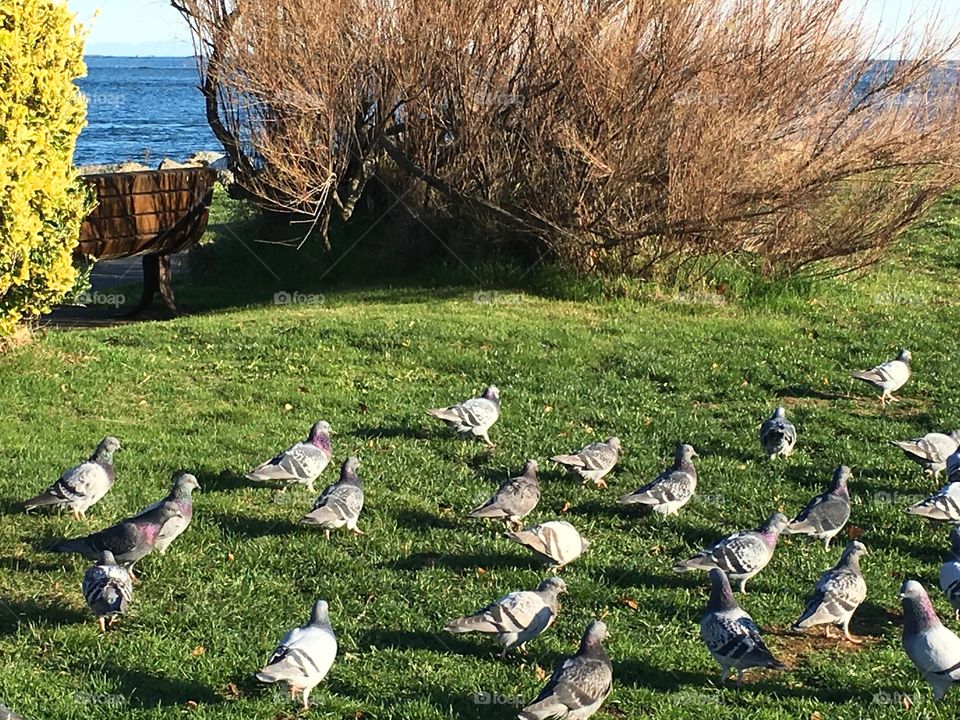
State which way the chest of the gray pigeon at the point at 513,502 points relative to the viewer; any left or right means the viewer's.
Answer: facing to the right of the viewer

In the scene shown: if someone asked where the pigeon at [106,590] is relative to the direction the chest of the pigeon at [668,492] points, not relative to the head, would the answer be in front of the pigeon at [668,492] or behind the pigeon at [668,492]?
behind

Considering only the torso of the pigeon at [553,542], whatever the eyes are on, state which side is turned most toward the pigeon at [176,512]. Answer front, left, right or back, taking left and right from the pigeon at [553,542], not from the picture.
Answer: back

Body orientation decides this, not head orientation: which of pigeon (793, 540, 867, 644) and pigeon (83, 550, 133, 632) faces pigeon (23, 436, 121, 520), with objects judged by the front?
pigeon (83, 550, 133, 632)

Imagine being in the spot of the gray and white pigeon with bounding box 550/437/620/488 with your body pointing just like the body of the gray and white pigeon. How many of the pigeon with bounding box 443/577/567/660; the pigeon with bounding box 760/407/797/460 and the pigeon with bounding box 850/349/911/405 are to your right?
1

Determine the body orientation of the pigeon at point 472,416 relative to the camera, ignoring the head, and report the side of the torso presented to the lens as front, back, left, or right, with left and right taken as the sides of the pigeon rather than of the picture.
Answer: right

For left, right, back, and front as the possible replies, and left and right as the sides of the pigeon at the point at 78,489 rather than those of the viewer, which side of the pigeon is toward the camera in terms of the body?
right

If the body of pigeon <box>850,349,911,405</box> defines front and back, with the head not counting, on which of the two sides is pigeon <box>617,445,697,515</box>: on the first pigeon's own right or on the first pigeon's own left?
on the first pigeon's own right

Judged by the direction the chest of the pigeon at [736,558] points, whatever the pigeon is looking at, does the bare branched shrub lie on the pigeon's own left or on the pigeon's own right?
on the pigeon's own left

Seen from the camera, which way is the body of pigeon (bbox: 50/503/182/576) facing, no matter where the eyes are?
to the viewer's right

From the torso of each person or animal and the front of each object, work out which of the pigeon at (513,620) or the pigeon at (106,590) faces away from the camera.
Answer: the pigeon at (106,590)

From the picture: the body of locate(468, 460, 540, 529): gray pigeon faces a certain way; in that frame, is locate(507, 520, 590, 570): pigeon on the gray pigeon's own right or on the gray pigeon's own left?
on the gray pigeon's own right

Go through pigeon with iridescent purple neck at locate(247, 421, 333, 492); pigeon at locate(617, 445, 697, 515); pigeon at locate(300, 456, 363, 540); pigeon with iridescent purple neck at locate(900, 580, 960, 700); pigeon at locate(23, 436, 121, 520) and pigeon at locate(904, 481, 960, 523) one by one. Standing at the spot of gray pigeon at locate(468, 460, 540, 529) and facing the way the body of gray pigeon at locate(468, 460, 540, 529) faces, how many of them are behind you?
3

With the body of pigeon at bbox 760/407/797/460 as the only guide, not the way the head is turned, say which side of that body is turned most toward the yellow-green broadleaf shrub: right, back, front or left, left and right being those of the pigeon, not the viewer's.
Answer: left
